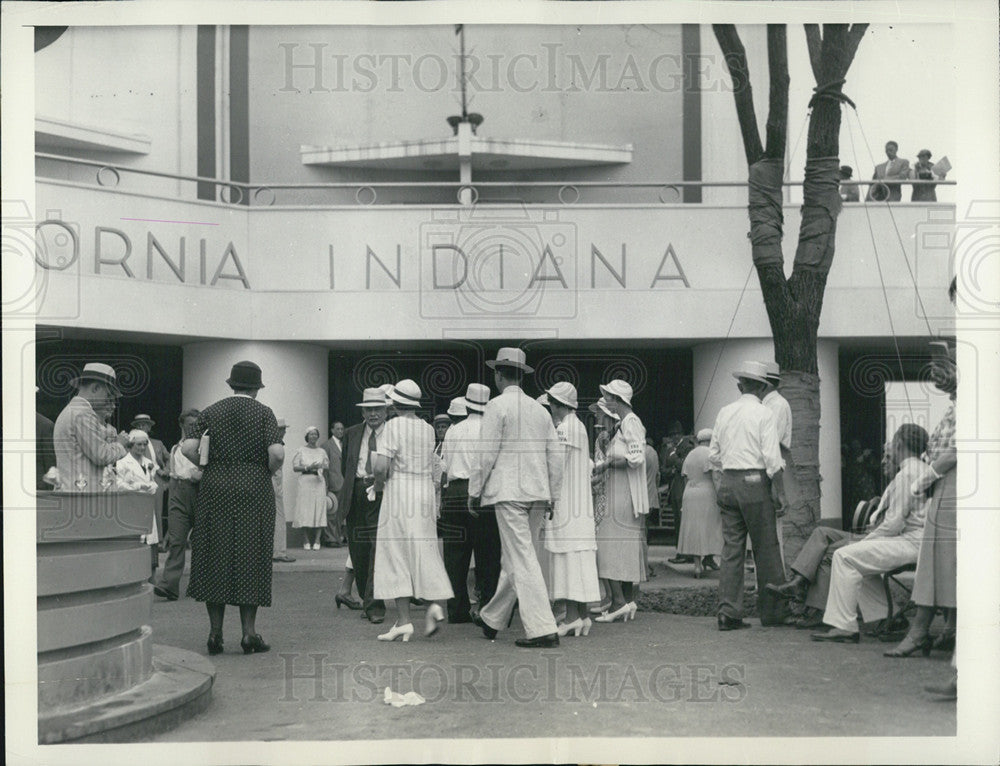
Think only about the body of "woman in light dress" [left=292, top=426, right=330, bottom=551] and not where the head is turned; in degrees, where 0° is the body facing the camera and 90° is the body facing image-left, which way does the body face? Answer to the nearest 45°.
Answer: approximately 0°

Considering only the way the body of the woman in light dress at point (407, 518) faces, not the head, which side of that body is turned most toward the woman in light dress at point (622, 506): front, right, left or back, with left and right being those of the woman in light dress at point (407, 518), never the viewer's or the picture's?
right

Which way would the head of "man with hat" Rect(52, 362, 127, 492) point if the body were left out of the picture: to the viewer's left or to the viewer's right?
to the viewer's right

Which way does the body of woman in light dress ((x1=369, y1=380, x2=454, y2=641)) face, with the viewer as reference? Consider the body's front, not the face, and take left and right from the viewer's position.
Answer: facing away from the viewer and to the left of the viewer

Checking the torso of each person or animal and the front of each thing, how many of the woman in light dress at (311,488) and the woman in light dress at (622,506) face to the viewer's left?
1

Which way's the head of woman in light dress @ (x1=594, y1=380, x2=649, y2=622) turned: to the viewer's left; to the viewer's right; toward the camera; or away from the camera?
to the viewer's left

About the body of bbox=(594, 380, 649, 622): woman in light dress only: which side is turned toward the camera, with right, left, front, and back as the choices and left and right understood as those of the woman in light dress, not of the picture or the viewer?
left

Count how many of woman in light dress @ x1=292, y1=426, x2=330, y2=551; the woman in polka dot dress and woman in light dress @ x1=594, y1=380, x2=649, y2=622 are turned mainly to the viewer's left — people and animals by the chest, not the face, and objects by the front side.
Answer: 1

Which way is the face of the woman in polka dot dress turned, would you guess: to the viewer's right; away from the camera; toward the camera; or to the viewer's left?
away from the camera

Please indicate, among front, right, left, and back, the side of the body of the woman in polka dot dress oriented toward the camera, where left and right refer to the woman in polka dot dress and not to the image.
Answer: back
